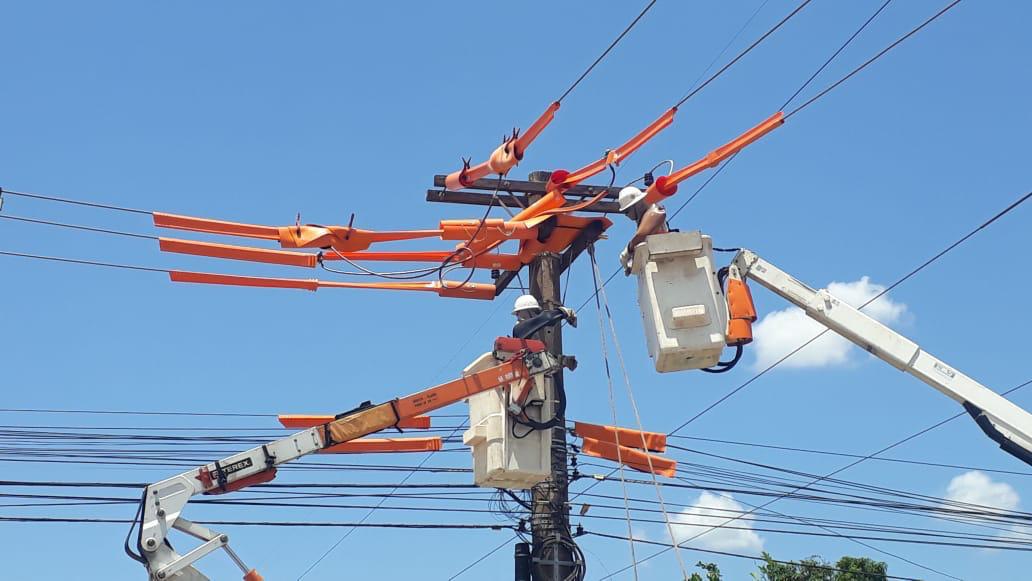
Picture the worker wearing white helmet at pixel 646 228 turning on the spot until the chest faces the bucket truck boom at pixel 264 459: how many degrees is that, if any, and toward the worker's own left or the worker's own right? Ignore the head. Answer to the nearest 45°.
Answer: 0° — they already face it

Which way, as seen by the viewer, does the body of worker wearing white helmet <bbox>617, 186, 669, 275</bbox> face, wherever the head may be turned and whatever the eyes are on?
to the viewer's left

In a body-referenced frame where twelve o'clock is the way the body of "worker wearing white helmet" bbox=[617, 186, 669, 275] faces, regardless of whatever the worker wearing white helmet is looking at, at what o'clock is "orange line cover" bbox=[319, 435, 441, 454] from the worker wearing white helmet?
The orange line cover is roughly at 1 o'clock from the worker wearing white helmet.

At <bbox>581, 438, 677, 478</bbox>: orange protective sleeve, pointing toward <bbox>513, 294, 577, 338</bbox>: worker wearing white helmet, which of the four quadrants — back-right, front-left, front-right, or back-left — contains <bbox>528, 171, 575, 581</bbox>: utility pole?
front-right

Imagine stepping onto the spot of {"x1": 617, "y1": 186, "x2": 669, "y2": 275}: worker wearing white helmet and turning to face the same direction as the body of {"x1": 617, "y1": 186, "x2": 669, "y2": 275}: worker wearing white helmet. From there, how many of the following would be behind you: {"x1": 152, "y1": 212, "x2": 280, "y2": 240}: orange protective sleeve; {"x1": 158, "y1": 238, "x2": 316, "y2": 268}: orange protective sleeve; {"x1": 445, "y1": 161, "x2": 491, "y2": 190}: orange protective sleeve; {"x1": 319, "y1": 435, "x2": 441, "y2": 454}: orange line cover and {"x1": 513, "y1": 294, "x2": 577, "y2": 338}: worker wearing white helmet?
0

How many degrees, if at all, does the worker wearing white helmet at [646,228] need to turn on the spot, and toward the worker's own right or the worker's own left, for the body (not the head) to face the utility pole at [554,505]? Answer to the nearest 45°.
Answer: approximately 45° to the worker's own right

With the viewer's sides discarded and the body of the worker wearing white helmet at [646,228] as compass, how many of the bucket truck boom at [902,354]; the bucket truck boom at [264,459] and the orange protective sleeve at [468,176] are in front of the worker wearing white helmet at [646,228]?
2

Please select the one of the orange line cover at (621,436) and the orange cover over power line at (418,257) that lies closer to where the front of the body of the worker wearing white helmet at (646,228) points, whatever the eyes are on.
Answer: the orange cover over power line

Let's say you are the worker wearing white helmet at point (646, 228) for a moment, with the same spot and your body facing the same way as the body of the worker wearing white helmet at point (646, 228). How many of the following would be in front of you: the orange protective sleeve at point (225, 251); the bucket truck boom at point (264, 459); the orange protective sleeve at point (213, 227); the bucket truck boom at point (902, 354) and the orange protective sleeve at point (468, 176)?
4

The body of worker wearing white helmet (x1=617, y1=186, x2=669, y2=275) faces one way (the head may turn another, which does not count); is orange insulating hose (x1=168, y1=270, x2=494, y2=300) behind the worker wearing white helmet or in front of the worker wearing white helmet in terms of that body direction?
in front

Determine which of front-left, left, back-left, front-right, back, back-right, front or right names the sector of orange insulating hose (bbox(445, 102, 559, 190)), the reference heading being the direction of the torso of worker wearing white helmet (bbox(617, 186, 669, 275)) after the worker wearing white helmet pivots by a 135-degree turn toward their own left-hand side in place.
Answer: right

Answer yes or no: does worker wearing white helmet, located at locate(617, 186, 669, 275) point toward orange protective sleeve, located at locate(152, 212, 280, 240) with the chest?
yes
